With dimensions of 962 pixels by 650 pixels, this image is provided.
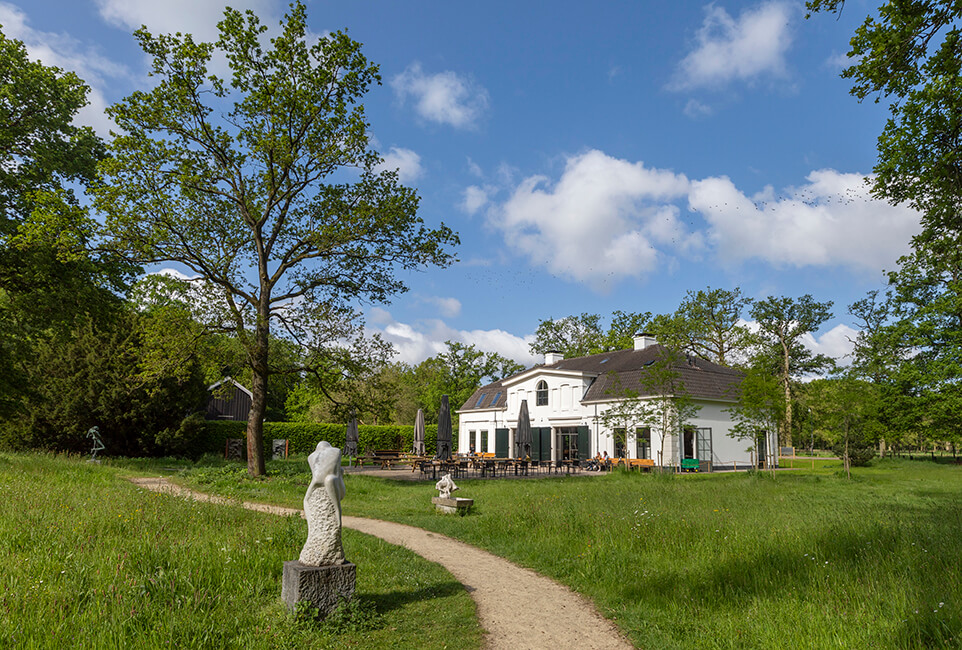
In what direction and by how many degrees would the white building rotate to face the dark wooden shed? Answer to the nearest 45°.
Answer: approximately 45° to its right

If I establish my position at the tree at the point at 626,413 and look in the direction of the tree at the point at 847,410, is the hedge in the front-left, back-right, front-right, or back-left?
back-left

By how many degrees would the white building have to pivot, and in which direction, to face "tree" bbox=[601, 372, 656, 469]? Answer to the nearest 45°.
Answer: approximately 45° to its left

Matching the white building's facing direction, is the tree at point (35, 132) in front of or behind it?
in front

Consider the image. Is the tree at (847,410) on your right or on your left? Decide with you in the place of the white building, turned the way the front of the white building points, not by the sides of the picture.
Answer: on your left

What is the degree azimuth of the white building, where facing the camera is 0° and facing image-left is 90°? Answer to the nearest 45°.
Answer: approximately 45°

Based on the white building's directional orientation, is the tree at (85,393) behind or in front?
in front

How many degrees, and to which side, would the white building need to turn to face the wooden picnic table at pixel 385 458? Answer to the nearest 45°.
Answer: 0° — it already faces it
